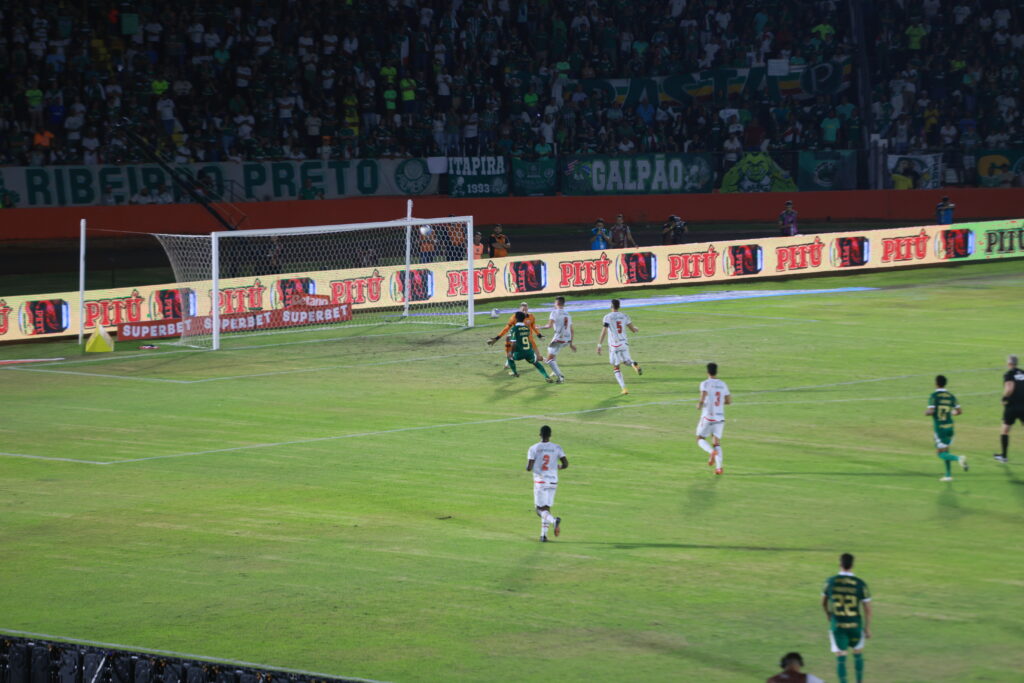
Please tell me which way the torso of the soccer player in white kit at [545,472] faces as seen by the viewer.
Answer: away from the camera

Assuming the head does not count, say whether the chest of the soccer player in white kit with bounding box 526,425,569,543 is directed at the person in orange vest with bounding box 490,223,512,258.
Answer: yes

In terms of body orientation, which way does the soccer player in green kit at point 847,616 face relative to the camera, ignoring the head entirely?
away from the camera

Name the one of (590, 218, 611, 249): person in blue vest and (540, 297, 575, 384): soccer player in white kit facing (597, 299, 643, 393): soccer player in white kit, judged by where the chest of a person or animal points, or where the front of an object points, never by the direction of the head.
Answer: the person in blue vest

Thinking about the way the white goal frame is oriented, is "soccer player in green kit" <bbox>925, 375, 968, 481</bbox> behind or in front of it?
in front

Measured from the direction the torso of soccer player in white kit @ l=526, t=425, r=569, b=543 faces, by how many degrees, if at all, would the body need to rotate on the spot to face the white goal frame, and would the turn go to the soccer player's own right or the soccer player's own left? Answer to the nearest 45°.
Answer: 0° — they already face it

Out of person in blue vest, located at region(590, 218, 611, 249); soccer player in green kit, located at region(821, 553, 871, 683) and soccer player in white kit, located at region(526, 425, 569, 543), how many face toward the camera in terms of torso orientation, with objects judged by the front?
1

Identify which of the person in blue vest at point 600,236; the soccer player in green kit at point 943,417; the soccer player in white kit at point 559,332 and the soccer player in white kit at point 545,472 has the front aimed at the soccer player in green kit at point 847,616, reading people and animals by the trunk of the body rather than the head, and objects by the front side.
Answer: the person in blue vest

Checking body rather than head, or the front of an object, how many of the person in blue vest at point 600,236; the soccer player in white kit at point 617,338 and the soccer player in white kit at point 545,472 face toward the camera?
1

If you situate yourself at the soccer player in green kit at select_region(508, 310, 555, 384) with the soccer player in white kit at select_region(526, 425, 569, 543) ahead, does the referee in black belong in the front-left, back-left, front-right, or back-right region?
front-left

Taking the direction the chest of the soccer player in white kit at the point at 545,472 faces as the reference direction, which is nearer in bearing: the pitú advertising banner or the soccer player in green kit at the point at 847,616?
the pitú advertising banner

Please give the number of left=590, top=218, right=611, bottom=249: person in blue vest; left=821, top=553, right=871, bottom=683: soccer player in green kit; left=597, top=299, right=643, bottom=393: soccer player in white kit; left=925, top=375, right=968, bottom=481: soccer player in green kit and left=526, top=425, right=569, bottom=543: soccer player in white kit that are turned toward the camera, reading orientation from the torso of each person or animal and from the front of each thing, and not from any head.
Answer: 1

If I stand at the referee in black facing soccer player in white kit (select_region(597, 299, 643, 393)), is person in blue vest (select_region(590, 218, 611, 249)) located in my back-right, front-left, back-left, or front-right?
front-right

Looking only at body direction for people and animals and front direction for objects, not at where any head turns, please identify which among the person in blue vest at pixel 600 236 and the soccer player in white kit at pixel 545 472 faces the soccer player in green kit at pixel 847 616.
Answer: the person in blue vest

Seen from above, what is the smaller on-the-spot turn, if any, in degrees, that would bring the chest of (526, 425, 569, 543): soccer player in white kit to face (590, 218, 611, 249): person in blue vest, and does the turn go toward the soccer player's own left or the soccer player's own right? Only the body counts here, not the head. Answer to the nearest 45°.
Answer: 0° — they already face them

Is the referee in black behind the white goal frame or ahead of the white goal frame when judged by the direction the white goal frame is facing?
ahead

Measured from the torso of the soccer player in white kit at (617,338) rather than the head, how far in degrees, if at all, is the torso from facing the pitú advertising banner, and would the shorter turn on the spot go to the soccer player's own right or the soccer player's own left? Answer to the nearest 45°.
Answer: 0° — they already face it

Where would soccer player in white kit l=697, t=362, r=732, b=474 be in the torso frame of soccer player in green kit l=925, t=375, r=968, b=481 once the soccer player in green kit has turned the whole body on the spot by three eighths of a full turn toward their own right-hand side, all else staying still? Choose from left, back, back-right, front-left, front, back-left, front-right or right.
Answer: back

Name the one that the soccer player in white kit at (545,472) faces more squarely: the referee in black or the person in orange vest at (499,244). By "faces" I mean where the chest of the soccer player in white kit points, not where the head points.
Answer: the person in orange vest
